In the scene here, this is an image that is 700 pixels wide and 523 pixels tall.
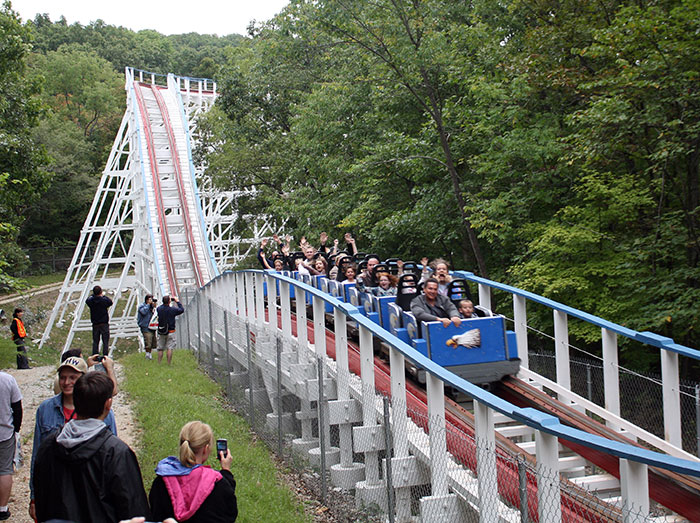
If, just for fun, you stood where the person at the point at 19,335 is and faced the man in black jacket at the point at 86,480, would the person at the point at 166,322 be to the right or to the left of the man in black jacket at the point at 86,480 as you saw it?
left

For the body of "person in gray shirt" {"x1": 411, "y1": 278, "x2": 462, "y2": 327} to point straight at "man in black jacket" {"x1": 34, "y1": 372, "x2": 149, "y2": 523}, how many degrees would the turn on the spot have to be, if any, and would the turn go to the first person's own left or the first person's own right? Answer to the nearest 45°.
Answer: approximately 45° to the first person's own right

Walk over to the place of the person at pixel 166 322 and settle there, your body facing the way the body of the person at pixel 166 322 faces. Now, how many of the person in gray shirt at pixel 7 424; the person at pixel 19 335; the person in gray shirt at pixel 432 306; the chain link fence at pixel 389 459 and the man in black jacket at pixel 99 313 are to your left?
2

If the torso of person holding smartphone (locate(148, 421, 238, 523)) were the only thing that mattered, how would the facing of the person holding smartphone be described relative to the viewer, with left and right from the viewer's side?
facing away from the viewer and to the right of the viewer

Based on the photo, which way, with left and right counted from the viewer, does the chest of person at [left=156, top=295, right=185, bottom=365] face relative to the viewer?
facing away from the viewer and to the right of the viewer

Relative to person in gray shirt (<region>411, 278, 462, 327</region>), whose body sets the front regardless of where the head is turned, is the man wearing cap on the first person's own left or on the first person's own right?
on the first person's own right

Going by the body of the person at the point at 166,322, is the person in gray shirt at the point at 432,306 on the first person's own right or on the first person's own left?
on the first person's own right
